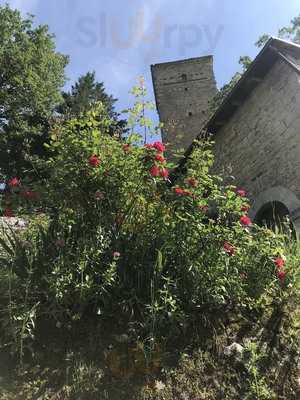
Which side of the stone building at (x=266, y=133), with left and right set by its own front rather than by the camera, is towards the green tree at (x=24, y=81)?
right

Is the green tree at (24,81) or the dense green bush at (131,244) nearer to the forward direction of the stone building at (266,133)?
the dense green bush

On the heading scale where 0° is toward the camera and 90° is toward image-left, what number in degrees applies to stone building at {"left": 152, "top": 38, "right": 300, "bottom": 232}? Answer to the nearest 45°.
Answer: approximately 45°
